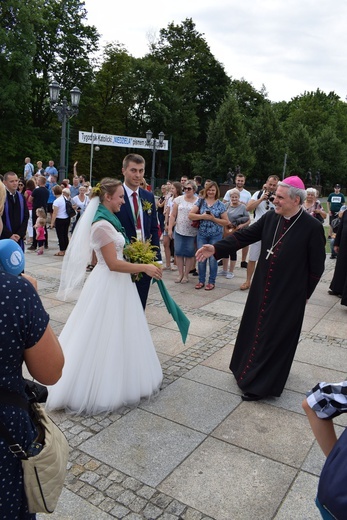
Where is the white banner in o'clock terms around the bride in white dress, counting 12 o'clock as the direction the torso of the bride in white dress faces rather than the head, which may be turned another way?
The white banner is roughly at 9 o'clock from the bride in white dress.

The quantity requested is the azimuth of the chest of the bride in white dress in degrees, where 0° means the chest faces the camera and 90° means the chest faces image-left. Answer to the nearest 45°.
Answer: approximately 270°

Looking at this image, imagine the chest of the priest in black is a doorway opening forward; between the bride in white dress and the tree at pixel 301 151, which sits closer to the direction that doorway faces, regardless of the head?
the bride in white dress

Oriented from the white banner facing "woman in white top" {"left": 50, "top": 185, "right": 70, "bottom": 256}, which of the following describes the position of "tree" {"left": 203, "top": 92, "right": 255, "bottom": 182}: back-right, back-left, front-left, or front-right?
back-left

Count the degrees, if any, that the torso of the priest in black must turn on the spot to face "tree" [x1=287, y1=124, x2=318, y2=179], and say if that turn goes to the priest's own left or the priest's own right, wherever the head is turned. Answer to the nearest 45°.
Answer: approximately 135° to the priest's own right

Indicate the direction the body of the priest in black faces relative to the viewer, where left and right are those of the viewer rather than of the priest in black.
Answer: facing the viewer and to the left of the viewer

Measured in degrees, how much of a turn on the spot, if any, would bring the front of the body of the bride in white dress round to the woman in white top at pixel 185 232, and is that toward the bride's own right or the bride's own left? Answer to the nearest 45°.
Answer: approximately 90° to the bride's own left

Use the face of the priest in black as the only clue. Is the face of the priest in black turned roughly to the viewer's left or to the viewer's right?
to the viewer's left

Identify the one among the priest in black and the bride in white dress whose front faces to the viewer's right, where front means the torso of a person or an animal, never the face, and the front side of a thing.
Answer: the bride in white dress

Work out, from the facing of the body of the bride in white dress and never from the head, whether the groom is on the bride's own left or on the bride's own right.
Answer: on the bride's own left

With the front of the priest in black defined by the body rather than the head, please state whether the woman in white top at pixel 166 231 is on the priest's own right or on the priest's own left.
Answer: on the priest's own right

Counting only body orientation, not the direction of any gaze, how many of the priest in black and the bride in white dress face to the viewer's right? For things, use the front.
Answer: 1

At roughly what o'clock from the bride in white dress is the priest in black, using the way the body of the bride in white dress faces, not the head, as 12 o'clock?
The priest in black is roughly at 12 o'clock from the bride in white dress.

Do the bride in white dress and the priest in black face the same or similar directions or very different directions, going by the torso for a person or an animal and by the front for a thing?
very different directions

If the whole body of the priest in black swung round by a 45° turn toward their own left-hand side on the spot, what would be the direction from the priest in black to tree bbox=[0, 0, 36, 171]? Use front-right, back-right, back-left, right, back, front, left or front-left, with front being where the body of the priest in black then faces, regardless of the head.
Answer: back-right
